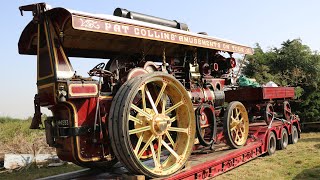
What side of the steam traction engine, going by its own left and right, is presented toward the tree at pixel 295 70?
front

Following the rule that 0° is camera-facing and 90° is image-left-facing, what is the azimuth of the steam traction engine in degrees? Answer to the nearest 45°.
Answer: approximately 225°
